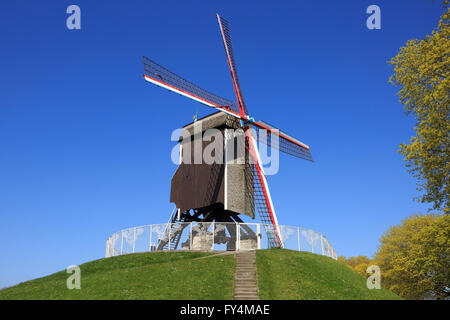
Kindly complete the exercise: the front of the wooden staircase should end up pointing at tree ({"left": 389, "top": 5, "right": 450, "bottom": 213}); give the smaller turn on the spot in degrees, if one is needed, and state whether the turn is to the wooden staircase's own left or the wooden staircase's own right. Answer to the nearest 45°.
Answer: approximately 90° to the wooden staircase's own left

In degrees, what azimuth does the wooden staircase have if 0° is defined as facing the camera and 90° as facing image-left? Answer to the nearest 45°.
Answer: approximately 0°
